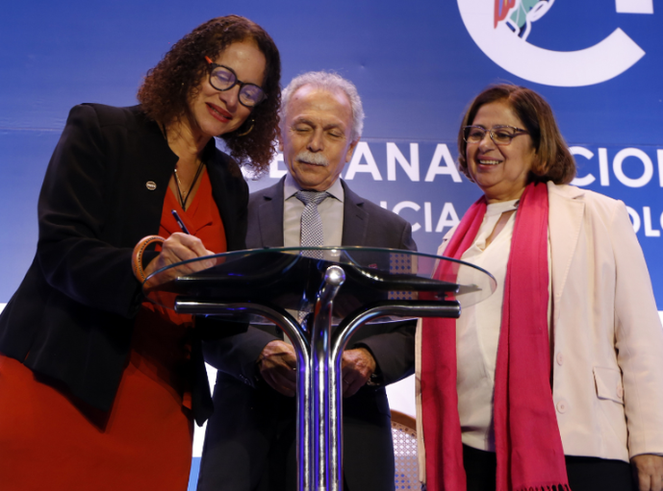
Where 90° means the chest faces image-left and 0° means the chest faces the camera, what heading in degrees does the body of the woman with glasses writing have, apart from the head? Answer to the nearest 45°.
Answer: approximately 315°

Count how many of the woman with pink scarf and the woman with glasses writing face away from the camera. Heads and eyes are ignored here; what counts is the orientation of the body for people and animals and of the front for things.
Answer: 0

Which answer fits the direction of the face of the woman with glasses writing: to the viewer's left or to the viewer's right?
to the viewer's right

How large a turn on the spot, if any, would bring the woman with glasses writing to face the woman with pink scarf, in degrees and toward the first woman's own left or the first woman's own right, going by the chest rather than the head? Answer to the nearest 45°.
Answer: approximately 45° to the first woman's own left

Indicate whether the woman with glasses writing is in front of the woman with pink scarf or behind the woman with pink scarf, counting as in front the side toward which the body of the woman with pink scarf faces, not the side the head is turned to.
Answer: in front
